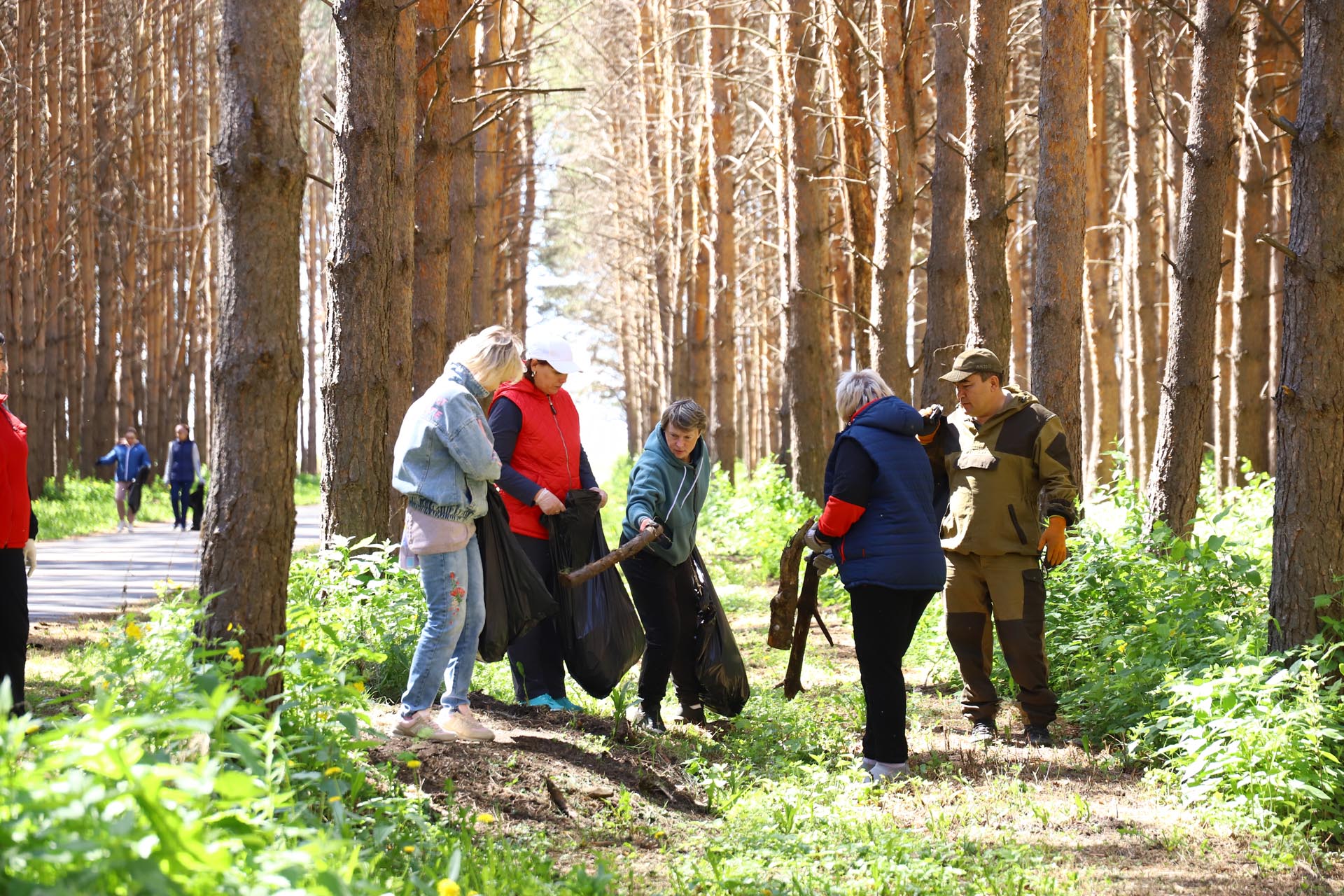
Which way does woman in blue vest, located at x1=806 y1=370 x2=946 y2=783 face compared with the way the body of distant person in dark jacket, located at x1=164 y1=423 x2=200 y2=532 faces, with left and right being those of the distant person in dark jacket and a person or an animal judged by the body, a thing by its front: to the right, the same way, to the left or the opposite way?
the opposite way

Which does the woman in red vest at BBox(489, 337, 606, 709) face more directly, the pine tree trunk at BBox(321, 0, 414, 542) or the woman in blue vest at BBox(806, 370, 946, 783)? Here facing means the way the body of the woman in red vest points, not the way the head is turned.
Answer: the woman in blue vest

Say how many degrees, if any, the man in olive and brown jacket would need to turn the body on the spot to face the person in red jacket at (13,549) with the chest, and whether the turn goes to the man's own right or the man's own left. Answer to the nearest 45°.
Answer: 0° — they already face them

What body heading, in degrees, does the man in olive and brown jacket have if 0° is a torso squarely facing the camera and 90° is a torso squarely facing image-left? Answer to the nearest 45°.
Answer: approximately 45°

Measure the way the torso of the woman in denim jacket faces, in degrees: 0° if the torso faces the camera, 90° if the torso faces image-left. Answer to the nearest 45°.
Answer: approximately 270°
